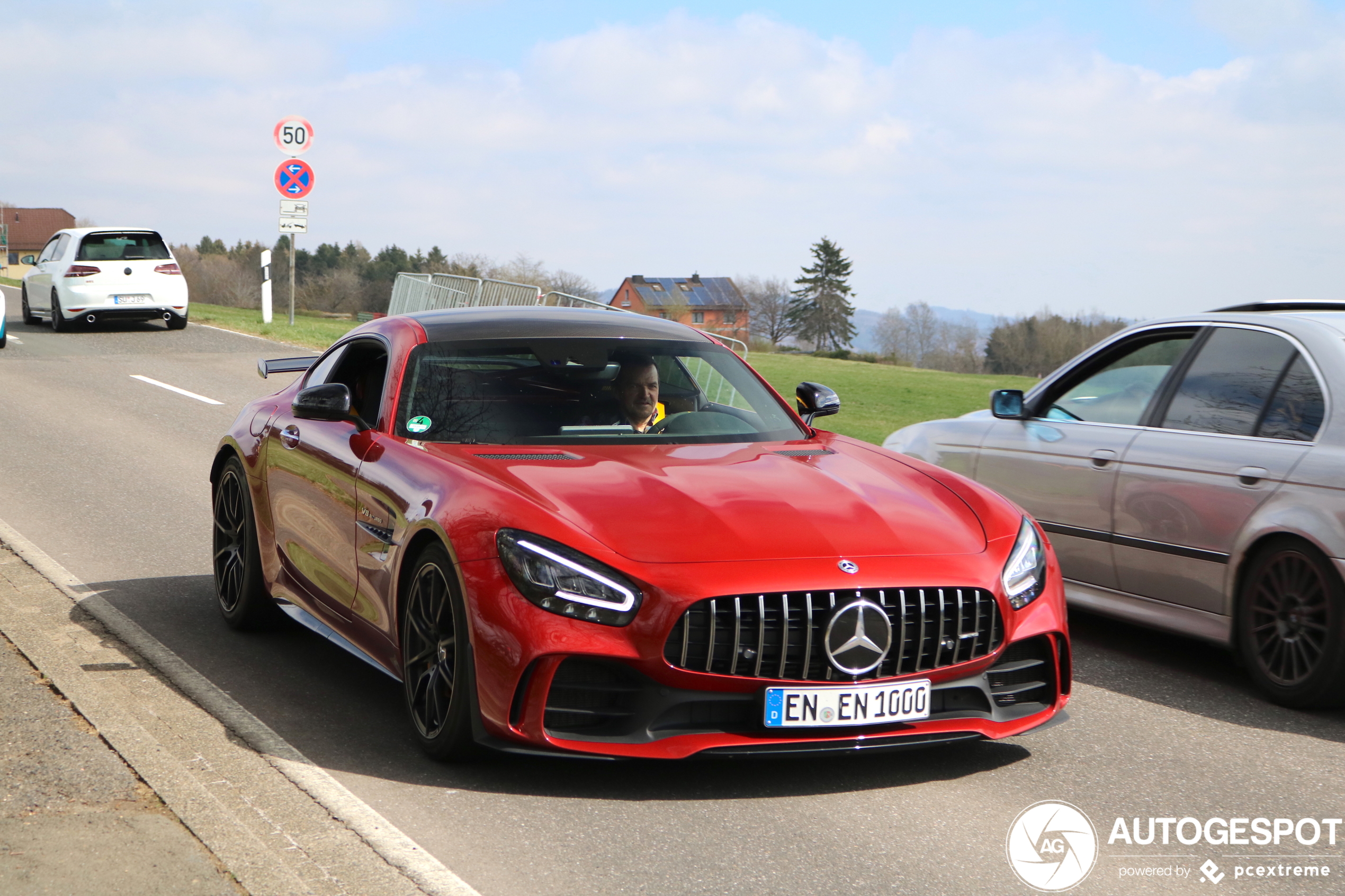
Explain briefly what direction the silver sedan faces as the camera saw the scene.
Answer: facing away from the viewer and to the left of the viewer

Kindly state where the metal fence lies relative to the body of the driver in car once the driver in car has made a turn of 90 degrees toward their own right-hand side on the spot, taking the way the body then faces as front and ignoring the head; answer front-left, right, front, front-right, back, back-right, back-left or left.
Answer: back-right

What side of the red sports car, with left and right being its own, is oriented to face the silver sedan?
left

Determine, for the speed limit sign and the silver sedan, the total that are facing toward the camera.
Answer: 1

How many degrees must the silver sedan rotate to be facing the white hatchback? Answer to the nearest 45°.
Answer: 0° — it already faces it

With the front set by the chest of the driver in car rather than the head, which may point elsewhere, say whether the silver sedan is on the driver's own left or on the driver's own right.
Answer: on the driver's own left

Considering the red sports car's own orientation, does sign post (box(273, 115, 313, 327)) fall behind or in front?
behind

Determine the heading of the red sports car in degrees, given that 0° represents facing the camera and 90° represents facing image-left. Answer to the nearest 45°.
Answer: approximately 315°

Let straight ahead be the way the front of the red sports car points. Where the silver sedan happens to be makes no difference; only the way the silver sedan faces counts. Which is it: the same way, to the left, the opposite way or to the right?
the opposite way
